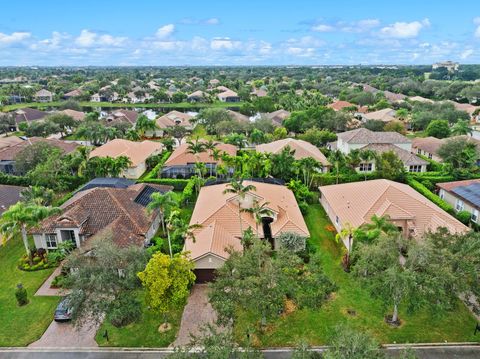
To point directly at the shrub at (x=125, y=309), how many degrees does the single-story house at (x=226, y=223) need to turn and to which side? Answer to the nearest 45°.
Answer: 0° — it already faces it

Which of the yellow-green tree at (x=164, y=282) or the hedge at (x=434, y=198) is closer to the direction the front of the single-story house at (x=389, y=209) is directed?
the yellow-green tree

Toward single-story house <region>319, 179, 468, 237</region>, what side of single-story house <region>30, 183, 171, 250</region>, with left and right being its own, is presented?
left

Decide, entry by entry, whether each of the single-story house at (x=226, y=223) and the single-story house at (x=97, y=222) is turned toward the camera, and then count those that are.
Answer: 2

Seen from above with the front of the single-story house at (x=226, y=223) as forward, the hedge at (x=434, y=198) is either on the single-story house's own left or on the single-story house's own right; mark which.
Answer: on the single-story house's own left

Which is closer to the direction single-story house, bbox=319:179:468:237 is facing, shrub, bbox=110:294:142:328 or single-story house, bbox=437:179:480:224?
the shrub

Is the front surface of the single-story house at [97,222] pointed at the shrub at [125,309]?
yes

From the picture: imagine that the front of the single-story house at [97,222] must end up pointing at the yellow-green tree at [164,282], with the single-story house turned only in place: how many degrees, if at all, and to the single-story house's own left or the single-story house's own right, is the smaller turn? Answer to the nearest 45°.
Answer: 0° — it already faces it

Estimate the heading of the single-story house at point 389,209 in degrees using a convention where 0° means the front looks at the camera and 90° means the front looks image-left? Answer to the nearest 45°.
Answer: approximately 0°

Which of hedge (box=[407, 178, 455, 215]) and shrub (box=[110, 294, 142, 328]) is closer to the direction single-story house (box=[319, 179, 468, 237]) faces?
the shrub

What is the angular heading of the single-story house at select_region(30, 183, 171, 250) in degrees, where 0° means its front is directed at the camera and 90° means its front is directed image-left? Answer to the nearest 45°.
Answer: approximately 0°

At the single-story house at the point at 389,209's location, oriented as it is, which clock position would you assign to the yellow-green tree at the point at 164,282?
The yellow-green tree is roughly at 1 o'clock from the single-story house.
